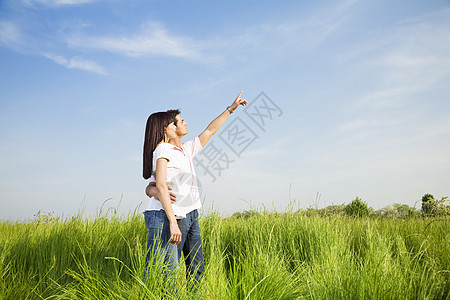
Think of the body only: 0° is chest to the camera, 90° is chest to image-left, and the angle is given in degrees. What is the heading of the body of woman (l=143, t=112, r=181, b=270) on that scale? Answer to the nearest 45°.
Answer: approximately 270°

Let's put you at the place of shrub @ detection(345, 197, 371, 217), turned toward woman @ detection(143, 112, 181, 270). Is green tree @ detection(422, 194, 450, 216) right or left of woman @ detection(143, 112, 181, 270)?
left

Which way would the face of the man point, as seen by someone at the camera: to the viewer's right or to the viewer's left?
to the viewer's right

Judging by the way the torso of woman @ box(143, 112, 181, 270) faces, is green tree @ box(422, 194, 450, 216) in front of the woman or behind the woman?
in front
